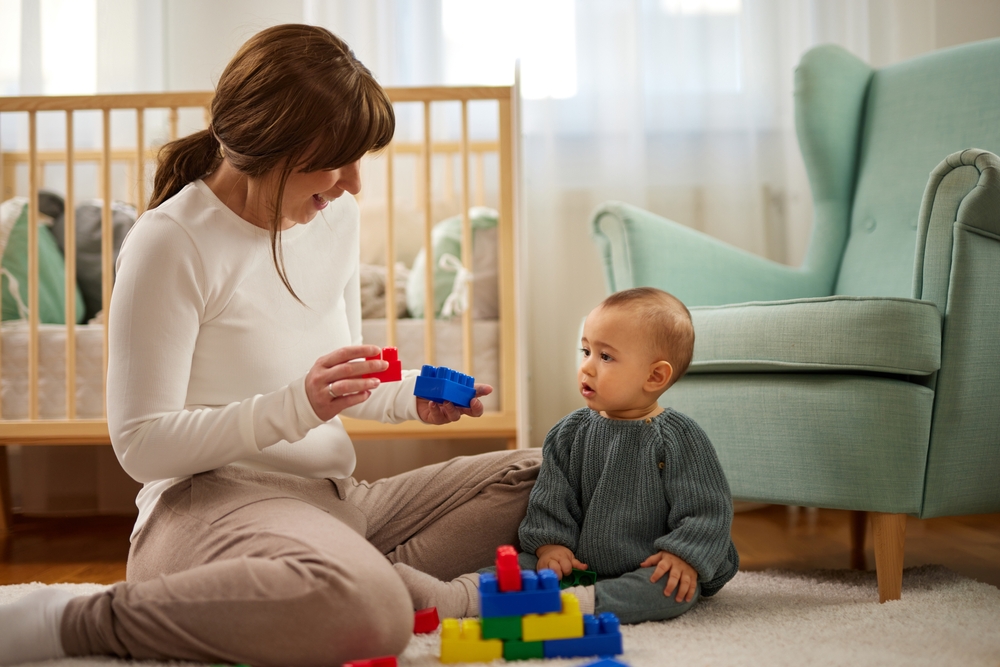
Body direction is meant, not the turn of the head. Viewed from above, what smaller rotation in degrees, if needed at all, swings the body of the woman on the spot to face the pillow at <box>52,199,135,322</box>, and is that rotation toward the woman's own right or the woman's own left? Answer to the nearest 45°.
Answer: approximately 135° to the woman's own left

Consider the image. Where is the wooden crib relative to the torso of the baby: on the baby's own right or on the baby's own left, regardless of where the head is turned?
on the baby's own right

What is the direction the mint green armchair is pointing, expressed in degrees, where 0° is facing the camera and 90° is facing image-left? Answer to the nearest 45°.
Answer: approximately 45°

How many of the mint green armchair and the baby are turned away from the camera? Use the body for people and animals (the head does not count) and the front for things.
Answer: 0
